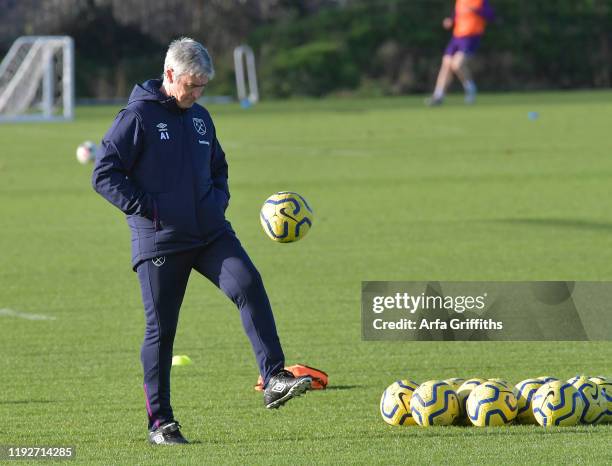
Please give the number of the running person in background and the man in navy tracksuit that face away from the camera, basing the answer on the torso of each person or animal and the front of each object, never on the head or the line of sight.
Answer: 0

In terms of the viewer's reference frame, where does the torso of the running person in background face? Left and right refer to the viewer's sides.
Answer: facing the viewer and to the left of the viewer

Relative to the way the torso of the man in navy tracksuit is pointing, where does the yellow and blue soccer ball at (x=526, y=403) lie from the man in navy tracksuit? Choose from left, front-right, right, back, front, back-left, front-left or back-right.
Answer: front-left

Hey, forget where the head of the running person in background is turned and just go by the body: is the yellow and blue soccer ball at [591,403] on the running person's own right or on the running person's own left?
on the running person's own left

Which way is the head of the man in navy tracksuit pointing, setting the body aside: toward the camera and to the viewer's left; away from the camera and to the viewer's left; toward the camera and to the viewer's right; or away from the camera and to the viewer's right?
toward the camera and to the viewer's right

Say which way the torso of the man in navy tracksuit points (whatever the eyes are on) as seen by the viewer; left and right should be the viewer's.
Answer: facing the viewer and to the right of the viewer

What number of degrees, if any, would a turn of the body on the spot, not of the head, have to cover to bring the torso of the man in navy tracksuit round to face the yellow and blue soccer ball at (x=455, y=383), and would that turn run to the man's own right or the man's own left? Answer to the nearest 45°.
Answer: approximately 45° to the man's own left

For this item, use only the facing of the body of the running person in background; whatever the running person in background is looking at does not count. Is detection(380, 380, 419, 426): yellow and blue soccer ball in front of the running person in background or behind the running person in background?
in front

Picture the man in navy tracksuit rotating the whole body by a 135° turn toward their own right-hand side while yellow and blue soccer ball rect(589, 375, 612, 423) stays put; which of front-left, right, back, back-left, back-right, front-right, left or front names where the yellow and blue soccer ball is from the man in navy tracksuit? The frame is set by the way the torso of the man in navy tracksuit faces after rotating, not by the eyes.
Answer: back

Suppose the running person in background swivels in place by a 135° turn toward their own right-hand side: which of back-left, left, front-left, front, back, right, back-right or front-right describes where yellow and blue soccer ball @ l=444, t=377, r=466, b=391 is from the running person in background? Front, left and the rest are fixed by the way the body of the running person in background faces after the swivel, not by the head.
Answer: back

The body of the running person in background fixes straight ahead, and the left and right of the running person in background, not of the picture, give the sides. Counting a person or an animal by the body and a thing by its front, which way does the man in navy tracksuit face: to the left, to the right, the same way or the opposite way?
to the left
